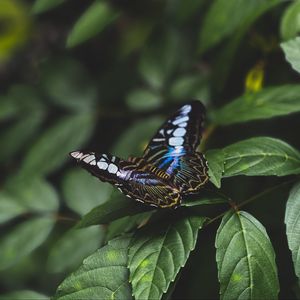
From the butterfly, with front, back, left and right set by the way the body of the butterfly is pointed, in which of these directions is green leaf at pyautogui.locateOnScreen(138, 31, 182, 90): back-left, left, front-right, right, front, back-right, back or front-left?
front-right

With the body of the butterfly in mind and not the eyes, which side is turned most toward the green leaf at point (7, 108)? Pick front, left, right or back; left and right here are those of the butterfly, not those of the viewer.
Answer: front

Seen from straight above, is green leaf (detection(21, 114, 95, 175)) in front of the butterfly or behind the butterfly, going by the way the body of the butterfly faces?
in front

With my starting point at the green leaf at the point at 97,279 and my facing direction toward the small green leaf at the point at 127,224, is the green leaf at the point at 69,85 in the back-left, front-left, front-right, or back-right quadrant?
front-left

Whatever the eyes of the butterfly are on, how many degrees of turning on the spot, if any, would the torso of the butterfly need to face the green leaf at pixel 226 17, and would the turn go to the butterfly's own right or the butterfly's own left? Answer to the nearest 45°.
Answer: approximately 90° to the butterfly's own right

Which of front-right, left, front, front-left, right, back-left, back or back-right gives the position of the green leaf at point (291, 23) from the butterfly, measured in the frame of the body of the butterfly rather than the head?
right

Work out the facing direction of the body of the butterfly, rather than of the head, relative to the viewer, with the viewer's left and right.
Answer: facing away from the viewer and to the left of the viewer

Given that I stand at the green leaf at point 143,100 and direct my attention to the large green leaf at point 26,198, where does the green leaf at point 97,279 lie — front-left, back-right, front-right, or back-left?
front-left

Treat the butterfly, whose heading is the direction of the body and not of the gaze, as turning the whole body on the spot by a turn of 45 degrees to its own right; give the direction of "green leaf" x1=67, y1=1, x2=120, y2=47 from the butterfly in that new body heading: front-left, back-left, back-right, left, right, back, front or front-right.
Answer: front

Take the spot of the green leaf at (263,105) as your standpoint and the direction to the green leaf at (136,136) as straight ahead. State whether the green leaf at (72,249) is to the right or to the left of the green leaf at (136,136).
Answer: left
